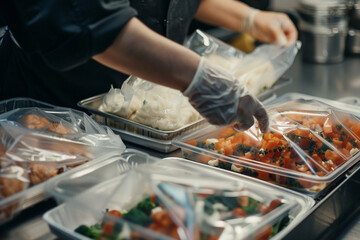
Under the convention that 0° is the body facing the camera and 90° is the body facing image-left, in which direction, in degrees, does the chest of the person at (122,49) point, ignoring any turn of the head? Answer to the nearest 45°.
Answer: approximately 315°
